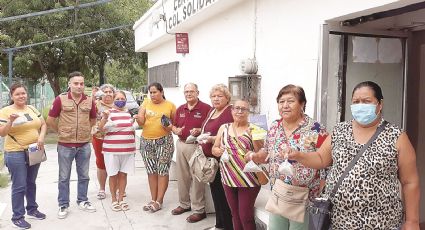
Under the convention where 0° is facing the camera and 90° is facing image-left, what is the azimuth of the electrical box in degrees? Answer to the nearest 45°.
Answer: approximately 45°

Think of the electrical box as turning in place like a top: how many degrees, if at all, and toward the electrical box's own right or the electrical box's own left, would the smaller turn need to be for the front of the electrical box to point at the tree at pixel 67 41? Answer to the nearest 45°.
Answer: approximately 90° to the electrical box's own right

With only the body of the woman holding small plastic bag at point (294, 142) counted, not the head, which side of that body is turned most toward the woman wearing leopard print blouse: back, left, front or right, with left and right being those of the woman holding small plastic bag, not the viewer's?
left

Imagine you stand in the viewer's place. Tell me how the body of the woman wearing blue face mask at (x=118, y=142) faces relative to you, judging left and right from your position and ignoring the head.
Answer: facing the viewer

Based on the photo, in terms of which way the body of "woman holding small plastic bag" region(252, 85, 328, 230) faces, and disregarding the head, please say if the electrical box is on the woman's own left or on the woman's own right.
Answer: on the woman's own right

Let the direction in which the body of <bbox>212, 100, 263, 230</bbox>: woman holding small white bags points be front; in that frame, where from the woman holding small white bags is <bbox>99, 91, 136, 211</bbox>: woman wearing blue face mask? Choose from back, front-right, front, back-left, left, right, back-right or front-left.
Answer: back-right

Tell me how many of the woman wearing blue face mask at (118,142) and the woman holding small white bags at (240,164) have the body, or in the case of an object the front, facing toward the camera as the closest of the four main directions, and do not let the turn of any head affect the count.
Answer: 2

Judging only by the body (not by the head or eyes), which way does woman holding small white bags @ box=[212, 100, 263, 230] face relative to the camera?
toward the camera

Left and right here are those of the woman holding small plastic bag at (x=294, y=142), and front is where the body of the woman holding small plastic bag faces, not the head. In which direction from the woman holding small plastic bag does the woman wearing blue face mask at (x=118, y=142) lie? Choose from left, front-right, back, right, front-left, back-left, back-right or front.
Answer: right

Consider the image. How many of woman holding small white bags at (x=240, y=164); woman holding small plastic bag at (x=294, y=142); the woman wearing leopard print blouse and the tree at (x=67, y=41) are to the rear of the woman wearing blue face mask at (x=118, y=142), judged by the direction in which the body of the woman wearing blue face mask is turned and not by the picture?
1

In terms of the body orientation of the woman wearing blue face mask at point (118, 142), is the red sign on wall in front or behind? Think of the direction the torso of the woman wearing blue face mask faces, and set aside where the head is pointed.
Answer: behind

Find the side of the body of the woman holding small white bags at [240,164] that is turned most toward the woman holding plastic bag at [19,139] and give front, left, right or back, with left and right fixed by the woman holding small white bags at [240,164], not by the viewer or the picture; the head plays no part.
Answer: right

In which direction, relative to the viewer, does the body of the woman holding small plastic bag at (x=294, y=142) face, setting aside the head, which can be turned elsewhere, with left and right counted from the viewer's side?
facing the viewer and to the left of the viewer
